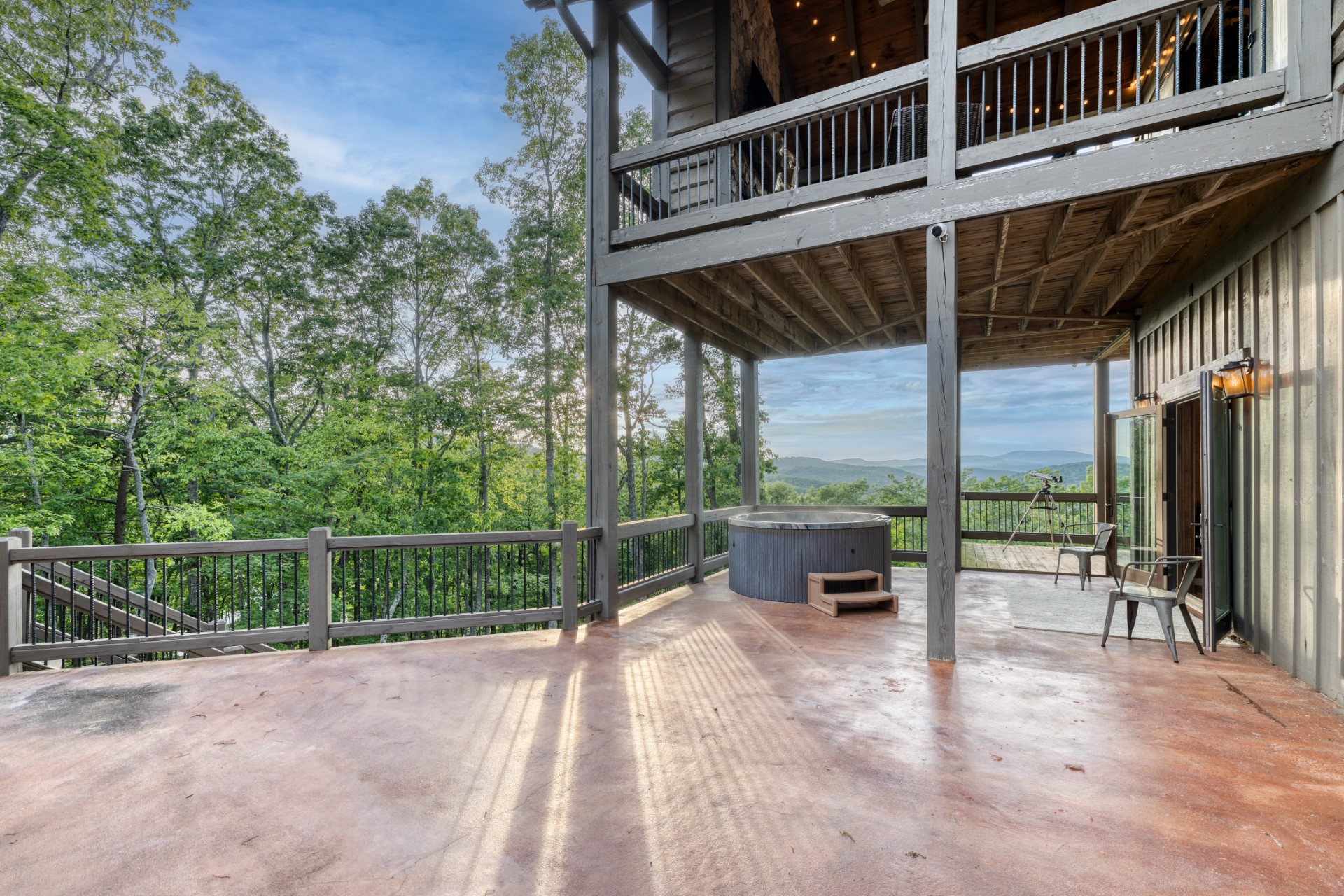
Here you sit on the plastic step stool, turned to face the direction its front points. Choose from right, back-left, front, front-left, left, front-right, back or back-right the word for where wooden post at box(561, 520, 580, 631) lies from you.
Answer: right

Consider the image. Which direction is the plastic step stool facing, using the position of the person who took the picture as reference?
facing the viewer and to the right of the viewer

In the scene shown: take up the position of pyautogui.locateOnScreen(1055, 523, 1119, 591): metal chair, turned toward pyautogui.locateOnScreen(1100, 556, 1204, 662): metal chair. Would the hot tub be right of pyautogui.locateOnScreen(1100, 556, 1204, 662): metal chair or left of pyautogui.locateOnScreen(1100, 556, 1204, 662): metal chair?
right

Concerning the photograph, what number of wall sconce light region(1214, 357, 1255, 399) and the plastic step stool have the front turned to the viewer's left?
1

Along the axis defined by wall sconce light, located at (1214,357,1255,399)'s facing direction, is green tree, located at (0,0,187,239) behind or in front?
in front

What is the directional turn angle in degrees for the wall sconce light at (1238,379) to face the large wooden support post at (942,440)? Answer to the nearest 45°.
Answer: approximately 45° to its left

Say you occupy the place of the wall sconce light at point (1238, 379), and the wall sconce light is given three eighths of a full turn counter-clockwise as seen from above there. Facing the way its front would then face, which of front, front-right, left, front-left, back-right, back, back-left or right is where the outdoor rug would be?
back

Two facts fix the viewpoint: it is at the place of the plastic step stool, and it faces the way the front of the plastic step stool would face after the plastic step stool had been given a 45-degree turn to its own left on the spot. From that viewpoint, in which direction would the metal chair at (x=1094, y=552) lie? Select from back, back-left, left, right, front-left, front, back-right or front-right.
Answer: front-left

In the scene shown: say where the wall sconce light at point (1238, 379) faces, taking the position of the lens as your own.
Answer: facing to the left of the viewer

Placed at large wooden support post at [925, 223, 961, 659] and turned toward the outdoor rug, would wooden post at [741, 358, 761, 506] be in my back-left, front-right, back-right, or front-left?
front-left

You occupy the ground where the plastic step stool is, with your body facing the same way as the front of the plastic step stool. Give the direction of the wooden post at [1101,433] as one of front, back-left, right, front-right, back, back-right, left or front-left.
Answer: left
